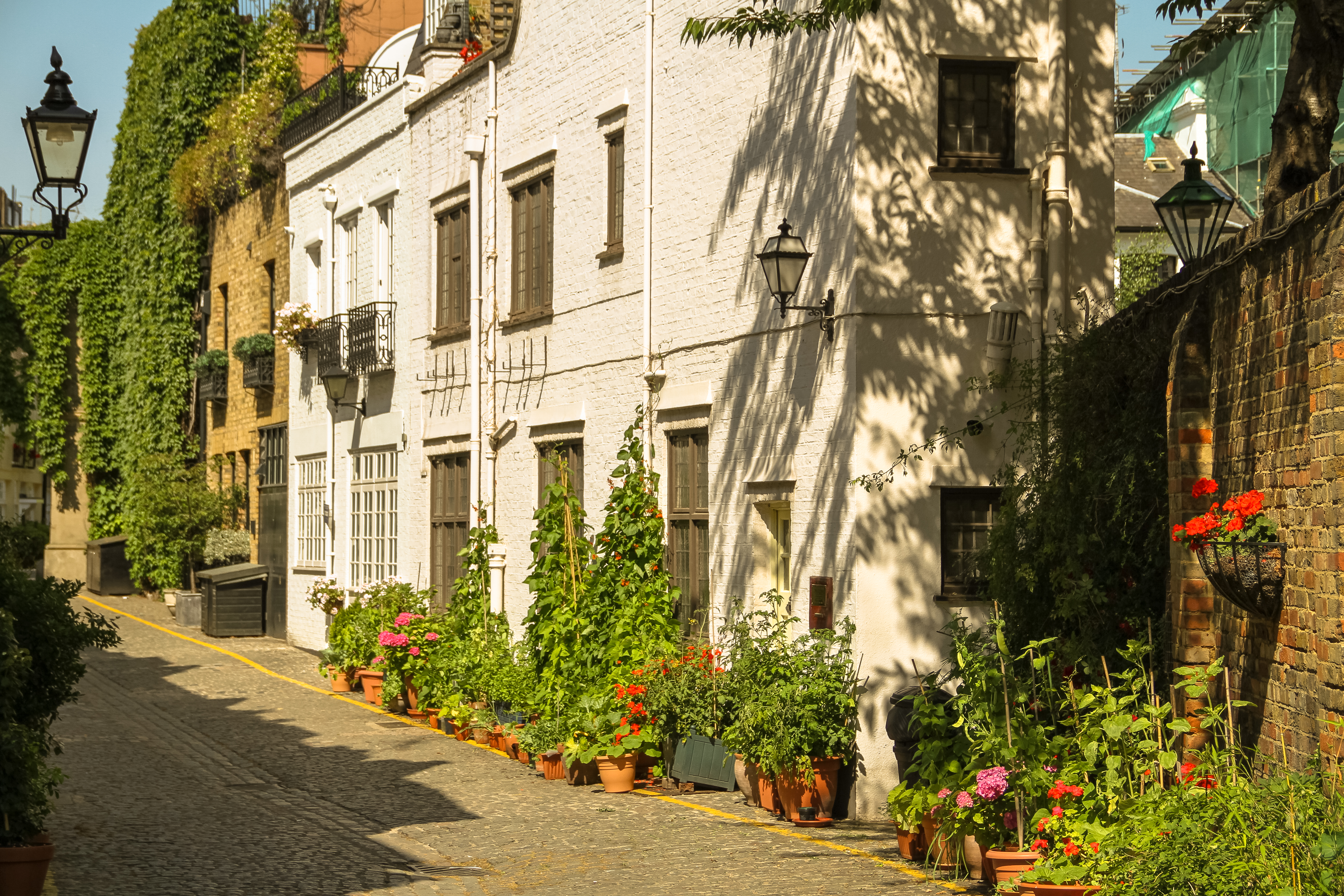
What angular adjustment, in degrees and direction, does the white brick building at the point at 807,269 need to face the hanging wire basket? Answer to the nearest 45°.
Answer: approximately 45° to its left

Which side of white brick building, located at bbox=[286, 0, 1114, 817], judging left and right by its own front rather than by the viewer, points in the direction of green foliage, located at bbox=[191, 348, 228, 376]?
right

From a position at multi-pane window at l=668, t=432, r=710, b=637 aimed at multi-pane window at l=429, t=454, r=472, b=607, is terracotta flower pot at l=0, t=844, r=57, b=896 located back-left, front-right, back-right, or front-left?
back-left

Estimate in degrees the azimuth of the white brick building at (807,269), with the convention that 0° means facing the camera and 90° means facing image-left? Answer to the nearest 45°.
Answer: approximately 45°

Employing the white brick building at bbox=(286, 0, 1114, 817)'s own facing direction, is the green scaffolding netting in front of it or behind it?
behind

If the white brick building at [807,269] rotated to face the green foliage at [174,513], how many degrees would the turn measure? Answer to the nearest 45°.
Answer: approximately 90° to its right

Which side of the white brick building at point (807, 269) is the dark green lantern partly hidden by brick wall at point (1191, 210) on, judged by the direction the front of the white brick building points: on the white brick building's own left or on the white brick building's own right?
on the white brick building's own left

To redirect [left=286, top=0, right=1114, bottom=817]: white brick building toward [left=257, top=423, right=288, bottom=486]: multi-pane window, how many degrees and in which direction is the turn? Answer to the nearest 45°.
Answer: approximately 90° to its right

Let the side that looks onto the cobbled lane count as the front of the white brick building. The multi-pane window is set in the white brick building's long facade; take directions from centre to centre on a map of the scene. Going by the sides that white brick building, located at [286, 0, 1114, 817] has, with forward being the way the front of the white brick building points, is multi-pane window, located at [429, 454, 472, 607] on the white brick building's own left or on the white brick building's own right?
on the white brick building's own right
